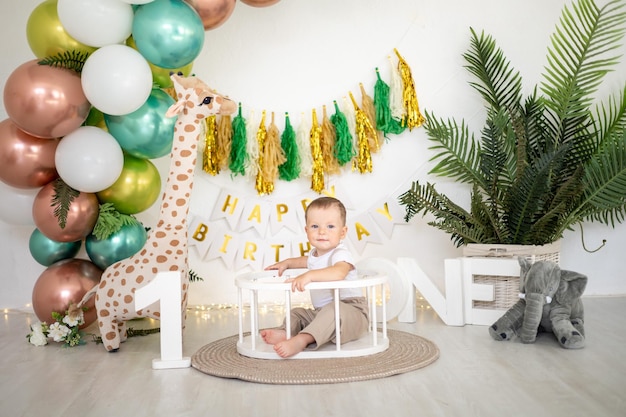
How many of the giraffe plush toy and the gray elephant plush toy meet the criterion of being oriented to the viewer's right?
1

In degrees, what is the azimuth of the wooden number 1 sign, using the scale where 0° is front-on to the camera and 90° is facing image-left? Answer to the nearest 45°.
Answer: approximately 0°

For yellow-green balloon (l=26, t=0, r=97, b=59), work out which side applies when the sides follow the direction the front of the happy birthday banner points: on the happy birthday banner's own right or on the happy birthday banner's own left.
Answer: on the happy birthday banner's own right

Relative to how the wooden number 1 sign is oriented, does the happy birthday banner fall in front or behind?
behind

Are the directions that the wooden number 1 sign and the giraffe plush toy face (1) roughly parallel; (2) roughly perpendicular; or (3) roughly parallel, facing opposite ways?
roughly perpendicular

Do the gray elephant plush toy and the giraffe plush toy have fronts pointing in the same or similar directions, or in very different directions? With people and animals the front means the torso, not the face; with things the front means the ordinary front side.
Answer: very different directions

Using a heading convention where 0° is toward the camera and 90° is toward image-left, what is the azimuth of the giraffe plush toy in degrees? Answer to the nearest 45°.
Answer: approximately 270°

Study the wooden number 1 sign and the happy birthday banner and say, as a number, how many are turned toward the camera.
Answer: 2
